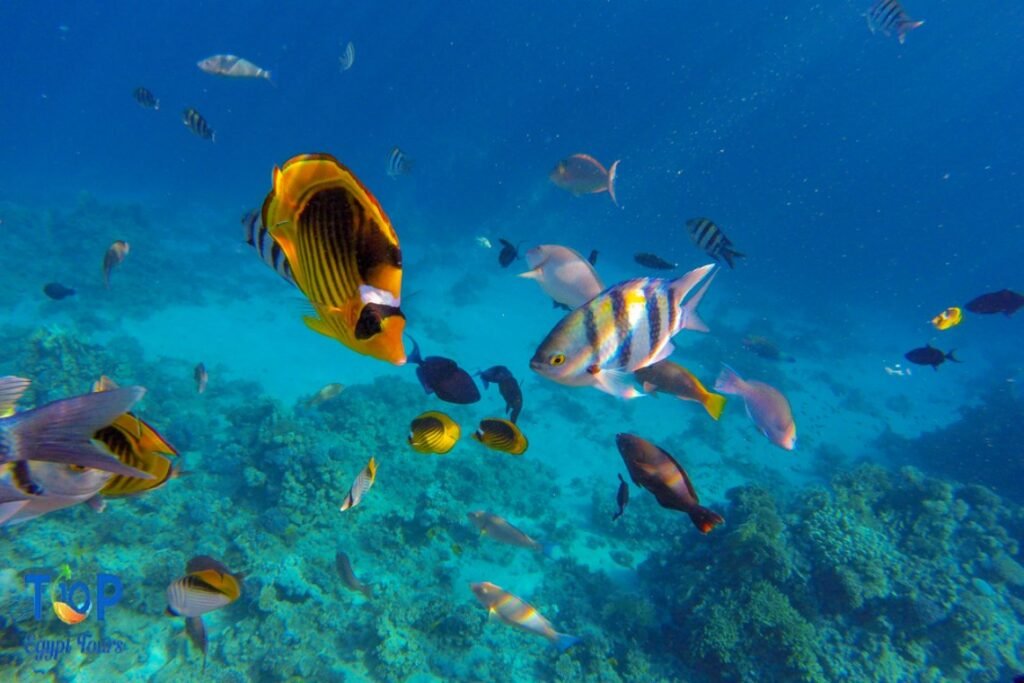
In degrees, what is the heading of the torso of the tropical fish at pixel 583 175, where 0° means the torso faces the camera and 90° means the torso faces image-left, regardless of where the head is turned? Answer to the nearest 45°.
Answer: approximately 90°

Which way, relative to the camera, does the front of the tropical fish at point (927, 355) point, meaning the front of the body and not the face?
to the viewer's left

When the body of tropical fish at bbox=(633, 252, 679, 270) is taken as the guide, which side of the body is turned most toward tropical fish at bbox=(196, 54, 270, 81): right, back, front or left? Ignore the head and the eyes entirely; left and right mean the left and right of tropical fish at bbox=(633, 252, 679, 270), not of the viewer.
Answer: front

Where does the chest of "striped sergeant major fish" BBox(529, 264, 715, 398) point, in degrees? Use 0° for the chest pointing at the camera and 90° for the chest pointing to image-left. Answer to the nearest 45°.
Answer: approximately 90°

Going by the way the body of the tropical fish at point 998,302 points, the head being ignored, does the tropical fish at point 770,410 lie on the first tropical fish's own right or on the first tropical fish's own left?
on the first tropical fish's own left

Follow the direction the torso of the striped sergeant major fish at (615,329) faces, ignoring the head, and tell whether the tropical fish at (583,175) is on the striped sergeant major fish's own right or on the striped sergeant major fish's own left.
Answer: on the striped sergeant major fish's own right

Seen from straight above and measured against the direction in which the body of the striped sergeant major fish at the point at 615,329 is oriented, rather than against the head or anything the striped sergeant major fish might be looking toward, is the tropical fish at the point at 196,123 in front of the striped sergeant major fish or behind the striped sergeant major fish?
in front

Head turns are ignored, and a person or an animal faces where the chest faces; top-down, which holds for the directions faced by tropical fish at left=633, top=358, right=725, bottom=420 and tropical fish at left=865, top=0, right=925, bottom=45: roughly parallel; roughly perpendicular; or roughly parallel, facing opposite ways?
roughly parallel
